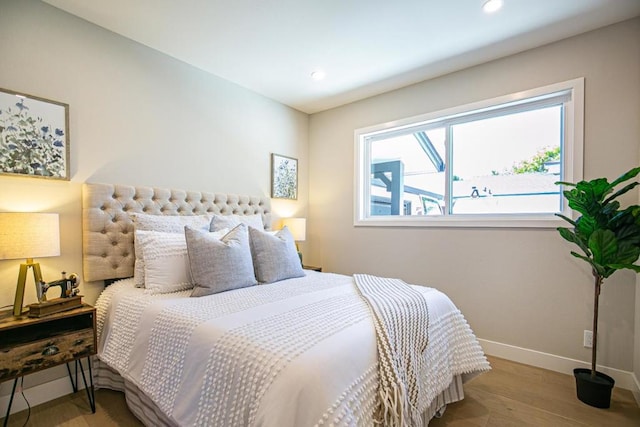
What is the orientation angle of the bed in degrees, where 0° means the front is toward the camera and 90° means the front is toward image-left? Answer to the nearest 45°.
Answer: approximately 315°

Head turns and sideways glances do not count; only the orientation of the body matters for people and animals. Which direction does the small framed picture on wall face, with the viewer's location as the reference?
facing the viewer and to the right of the viewer

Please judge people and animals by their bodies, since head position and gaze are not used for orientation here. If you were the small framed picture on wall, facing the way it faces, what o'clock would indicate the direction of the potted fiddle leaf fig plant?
The potted fiddle leaf fig plant is roughly at 12 o'clock from the small framed picture on wall.

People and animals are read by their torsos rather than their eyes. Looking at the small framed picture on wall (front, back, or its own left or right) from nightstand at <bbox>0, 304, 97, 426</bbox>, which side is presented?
right

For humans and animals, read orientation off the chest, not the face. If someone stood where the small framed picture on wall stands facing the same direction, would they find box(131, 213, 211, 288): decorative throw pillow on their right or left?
on their right

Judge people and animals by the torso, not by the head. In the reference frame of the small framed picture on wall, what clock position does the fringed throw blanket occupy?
The fringed throw blanket is roughly at 1 o'clock from the small framed picture on wall.

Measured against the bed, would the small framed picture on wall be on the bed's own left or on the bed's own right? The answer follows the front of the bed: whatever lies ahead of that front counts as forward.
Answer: on the bed's own left

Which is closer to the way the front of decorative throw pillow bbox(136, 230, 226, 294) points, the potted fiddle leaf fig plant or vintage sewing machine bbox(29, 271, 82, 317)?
the potted fiddle leaf fig plant

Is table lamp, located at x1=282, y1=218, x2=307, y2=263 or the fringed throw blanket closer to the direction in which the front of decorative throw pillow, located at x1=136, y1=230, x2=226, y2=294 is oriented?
the fringed throw blanket

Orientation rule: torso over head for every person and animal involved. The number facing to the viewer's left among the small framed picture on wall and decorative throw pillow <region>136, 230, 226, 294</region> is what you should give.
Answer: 0
